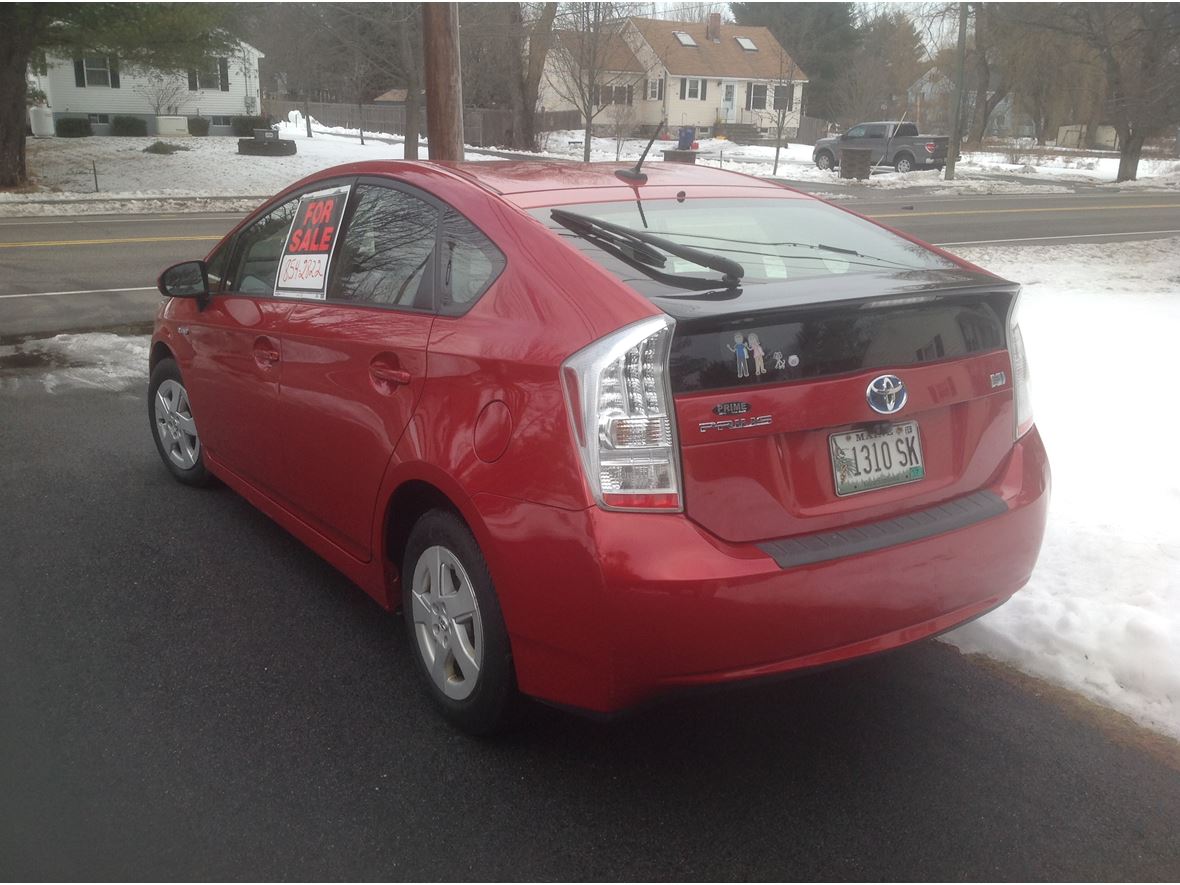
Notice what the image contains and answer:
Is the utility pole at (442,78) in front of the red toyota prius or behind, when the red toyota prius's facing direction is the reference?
in front

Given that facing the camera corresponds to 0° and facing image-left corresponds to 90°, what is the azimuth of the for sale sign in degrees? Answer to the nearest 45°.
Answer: approximately 45°

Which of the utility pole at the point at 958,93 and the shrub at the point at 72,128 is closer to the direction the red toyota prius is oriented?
the shrub

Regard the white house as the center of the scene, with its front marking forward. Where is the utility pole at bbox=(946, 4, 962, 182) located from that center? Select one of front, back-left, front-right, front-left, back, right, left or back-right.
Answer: front-left

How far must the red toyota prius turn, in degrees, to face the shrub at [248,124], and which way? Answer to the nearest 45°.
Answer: approximately 45° to its right

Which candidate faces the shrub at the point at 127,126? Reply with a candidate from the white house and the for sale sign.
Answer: the white house

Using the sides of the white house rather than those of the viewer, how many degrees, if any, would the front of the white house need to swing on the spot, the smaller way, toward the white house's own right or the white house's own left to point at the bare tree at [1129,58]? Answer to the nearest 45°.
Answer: approximately 45° to the white house's own left

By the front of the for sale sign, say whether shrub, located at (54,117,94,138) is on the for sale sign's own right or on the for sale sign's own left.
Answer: on the for sale sign's own right

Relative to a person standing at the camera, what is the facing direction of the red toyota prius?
facing away from the viewer and to the left of the viewer

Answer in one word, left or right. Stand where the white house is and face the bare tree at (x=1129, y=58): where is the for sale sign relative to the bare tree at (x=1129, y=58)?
right

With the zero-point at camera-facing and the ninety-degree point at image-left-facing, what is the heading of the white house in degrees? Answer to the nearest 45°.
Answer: approximately 0°

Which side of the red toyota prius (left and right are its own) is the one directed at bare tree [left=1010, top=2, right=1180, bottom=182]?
right

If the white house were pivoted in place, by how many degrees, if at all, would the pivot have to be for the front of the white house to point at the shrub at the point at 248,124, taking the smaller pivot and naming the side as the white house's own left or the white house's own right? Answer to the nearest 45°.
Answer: approximately 45° to the white house's own left

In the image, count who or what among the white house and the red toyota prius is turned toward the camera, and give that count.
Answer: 1
